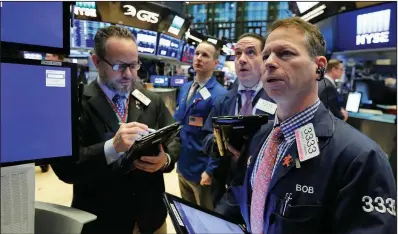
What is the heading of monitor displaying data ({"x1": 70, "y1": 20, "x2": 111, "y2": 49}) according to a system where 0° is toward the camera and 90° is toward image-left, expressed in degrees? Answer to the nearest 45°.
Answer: approximately 0°

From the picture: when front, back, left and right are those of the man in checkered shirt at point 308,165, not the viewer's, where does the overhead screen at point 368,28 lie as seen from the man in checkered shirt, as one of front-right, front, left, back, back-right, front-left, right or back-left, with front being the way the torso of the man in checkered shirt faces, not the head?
back-right

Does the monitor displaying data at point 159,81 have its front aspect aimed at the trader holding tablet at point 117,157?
yes

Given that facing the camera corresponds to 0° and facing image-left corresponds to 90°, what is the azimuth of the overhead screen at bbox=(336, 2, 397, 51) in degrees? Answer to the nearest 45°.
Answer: approximately 45°

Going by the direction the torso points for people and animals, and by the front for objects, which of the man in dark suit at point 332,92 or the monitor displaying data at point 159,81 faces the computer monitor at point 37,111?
the monitor displaying data

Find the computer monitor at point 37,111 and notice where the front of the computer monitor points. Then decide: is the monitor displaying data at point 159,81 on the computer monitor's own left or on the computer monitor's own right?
on the computer monitor's own left
